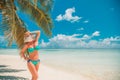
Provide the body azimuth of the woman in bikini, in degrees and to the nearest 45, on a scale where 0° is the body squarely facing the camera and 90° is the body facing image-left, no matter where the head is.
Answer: approximately 315°
